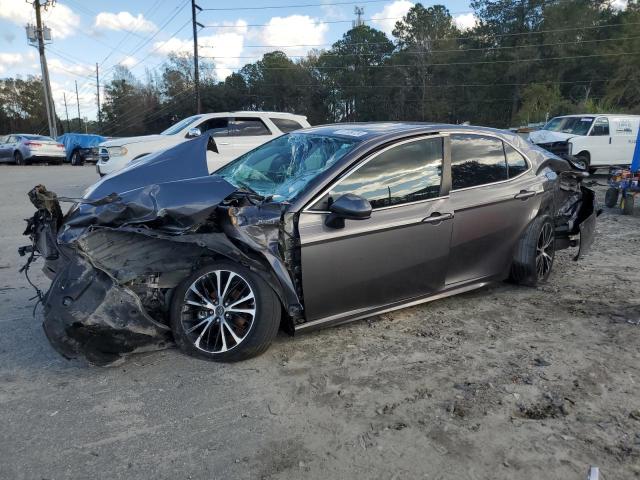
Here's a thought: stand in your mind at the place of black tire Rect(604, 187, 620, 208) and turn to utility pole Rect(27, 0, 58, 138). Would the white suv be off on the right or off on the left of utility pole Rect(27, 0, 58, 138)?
left

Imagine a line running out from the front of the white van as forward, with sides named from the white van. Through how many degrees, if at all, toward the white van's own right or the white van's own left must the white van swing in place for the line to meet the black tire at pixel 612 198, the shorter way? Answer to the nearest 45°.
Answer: approximately 45° to the white van's own left

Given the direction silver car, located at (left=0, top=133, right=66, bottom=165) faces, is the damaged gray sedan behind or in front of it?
behind

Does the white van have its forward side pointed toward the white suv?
yes

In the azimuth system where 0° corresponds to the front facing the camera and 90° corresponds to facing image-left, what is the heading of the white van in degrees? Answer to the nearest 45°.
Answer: approximately 45°

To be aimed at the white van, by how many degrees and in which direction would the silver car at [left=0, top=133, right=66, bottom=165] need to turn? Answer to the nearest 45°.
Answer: approximately 180°

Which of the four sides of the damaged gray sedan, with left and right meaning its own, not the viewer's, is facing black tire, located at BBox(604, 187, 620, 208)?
back

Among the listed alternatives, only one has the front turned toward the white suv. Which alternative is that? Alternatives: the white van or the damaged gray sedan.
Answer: the white van

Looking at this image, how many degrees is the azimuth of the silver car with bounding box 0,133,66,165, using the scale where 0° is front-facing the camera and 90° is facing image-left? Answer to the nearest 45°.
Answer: approximately 135°

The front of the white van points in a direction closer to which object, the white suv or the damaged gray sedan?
the white suv

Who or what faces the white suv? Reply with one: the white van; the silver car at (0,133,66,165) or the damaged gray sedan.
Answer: the white van

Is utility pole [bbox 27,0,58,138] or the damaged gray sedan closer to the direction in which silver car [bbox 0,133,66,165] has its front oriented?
the utility pole
